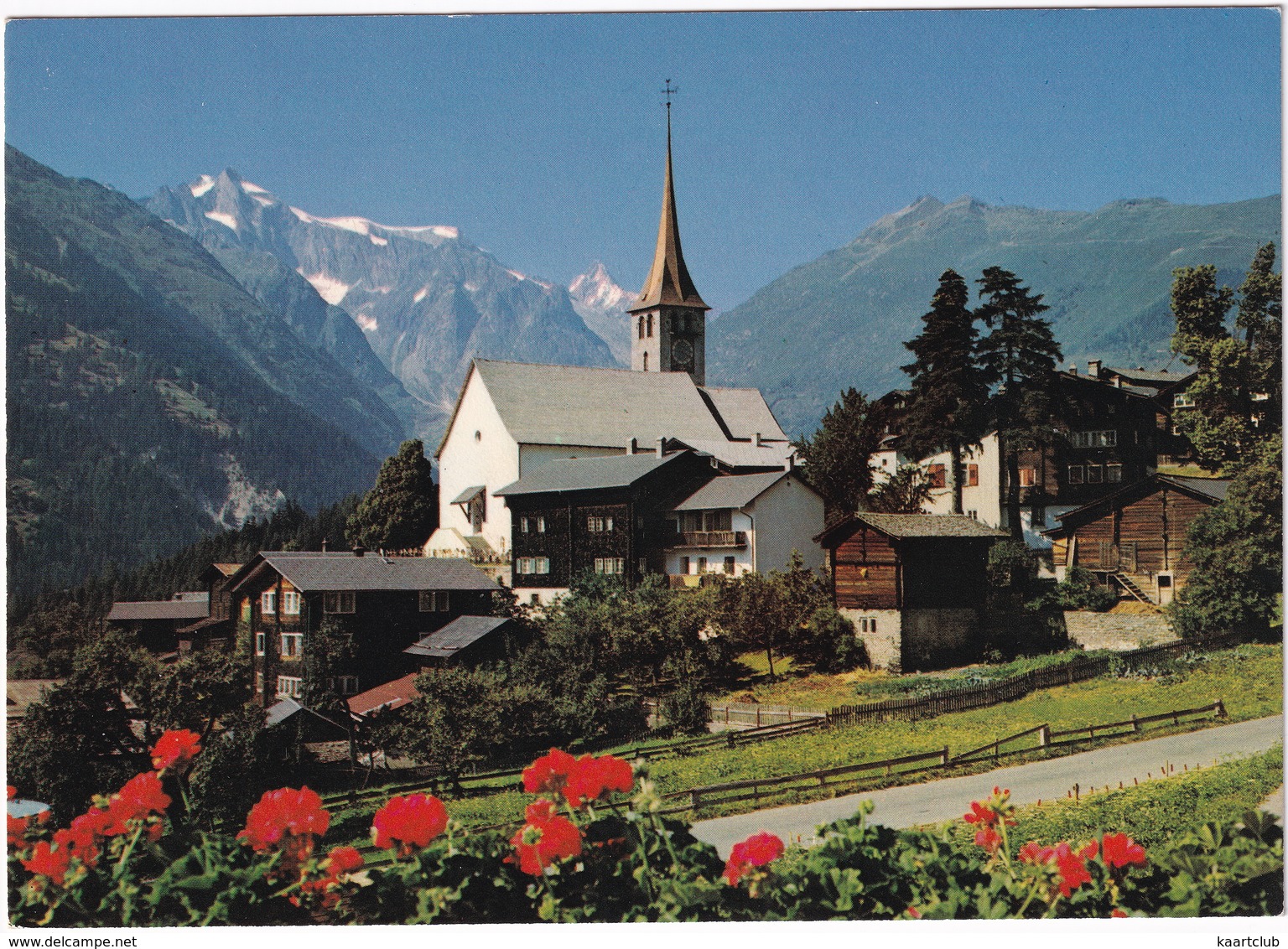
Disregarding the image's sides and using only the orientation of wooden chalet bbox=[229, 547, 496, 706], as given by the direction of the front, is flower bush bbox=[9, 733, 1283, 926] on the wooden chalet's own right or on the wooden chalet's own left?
on the wooden chalet's own left

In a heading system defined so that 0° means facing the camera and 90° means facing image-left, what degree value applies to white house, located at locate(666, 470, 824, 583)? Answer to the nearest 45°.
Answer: approximately 45°

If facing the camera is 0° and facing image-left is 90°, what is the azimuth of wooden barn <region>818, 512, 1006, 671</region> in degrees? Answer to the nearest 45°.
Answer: approximately 45°

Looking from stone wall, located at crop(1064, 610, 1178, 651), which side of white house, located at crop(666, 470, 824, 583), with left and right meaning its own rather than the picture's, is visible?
left

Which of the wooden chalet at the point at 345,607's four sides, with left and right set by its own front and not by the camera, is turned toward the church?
back

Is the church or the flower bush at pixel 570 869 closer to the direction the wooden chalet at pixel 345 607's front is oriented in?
the flower bush

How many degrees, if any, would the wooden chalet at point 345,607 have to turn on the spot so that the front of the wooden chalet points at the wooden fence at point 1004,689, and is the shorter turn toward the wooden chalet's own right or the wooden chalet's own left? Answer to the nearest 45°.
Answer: approximately 90° to the wooden chalet's own left
